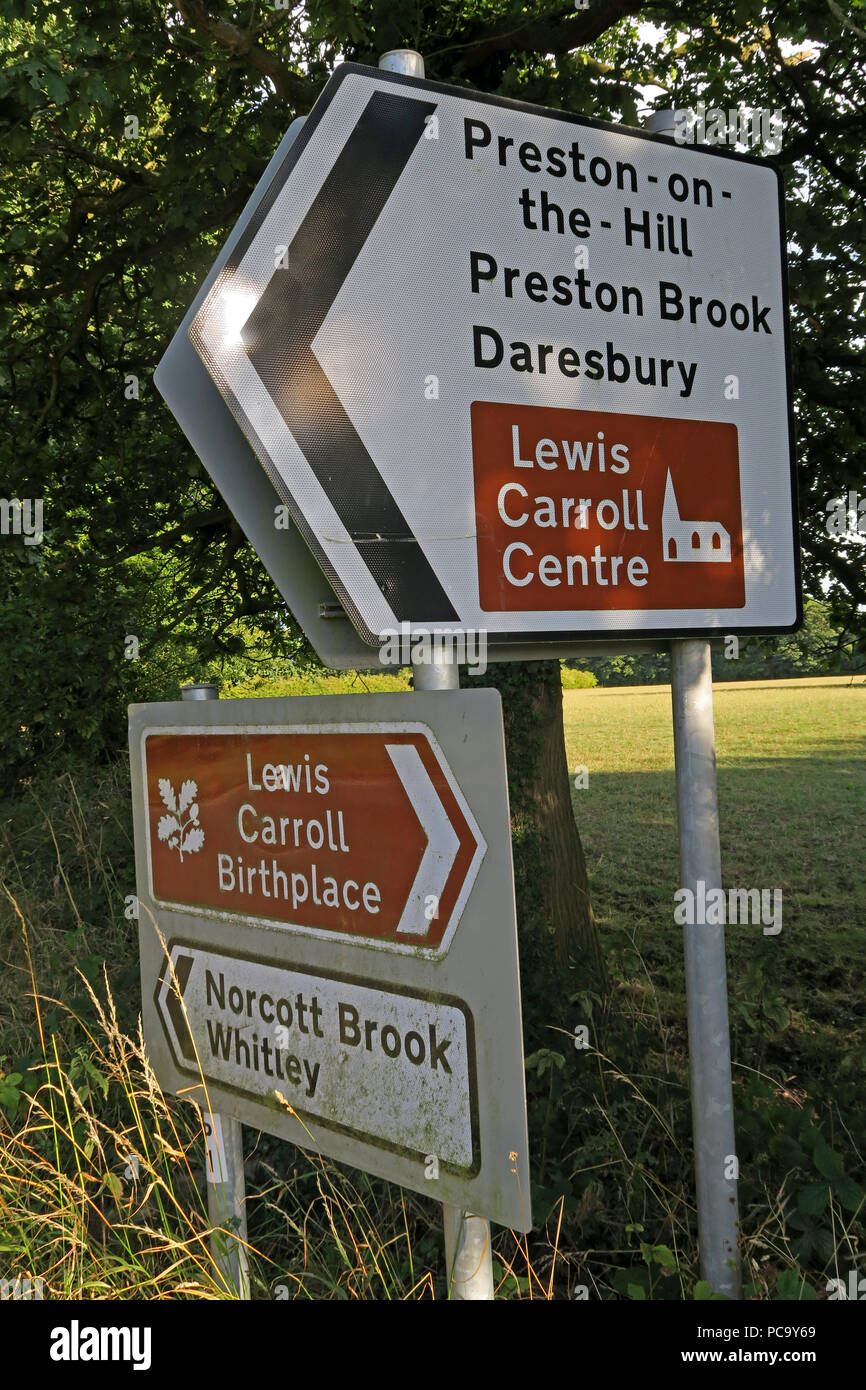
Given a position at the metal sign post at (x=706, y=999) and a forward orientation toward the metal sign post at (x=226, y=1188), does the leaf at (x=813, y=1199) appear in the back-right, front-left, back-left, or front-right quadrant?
back-right

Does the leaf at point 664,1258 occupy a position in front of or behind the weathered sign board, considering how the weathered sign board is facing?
behind

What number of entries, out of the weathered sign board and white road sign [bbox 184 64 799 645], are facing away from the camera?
0

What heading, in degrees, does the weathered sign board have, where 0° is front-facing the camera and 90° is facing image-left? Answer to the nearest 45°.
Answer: approximately 45°

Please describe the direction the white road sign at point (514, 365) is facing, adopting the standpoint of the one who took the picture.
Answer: facing the viewer and to the right of the viewer
